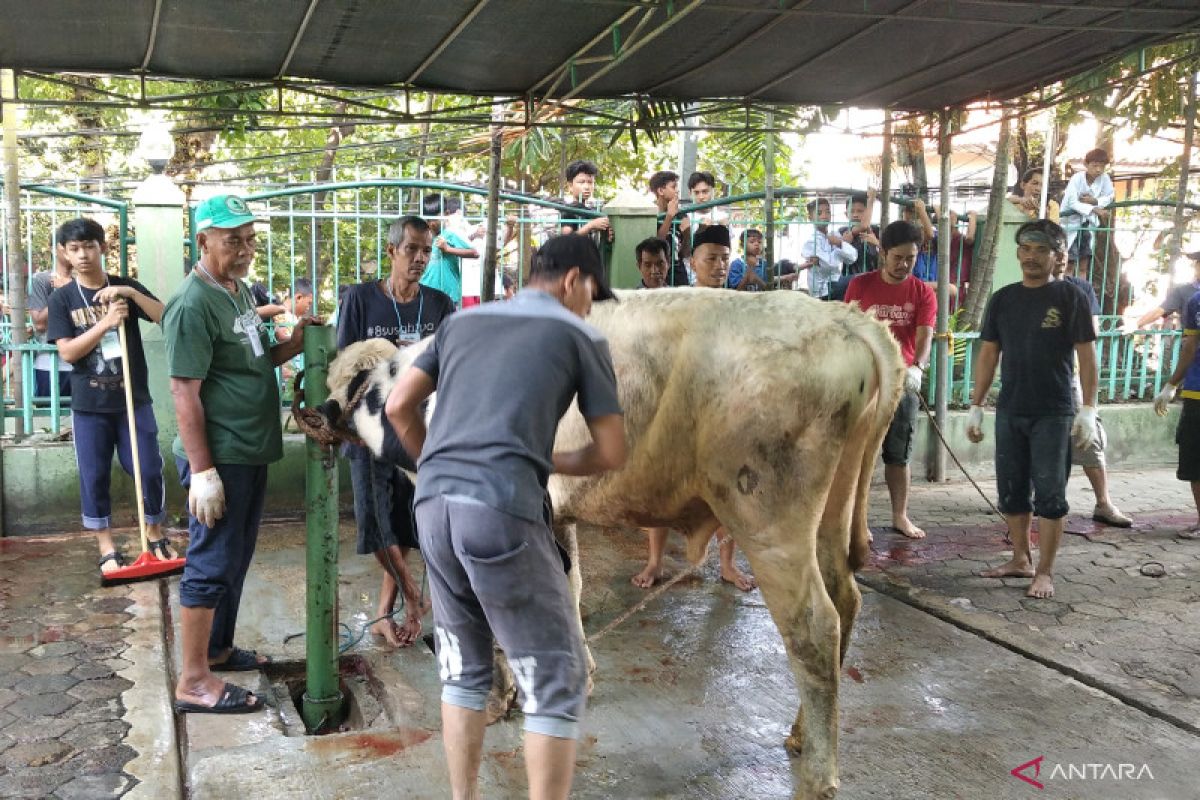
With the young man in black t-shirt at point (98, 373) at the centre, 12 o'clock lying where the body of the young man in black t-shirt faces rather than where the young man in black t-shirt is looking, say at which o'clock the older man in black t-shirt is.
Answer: The older man in black t-shirt is roughly at 11 o'clock from the young man in black t-shirt.

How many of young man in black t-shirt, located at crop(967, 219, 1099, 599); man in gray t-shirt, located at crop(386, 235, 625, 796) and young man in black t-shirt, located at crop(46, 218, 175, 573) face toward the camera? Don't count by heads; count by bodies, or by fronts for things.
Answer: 2

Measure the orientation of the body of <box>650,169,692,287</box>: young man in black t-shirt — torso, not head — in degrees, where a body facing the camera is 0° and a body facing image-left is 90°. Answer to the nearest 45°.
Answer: approximately 315°

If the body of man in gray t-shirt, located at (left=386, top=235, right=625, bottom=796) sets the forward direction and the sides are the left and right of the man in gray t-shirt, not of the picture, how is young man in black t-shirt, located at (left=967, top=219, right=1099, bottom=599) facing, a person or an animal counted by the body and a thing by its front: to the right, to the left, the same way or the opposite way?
the opposite way

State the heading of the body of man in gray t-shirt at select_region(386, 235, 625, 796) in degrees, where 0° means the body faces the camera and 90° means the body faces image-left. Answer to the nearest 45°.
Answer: approximately 225°

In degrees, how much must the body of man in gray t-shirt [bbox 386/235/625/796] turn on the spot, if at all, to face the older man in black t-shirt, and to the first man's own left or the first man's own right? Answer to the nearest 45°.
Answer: approximately 45° to the first man's own left

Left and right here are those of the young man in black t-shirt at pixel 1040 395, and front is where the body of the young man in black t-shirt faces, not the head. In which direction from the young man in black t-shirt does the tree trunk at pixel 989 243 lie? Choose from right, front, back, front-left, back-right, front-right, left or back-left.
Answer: back

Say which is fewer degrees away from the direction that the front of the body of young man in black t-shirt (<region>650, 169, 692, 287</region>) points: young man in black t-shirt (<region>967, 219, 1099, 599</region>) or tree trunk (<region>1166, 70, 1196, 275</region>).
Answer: the young man in black t-shirt

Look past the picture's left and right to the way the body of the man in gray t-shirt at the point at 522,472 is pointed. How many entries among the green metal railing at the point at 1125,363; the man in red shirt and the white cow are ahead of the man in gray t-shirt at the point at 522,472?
3
